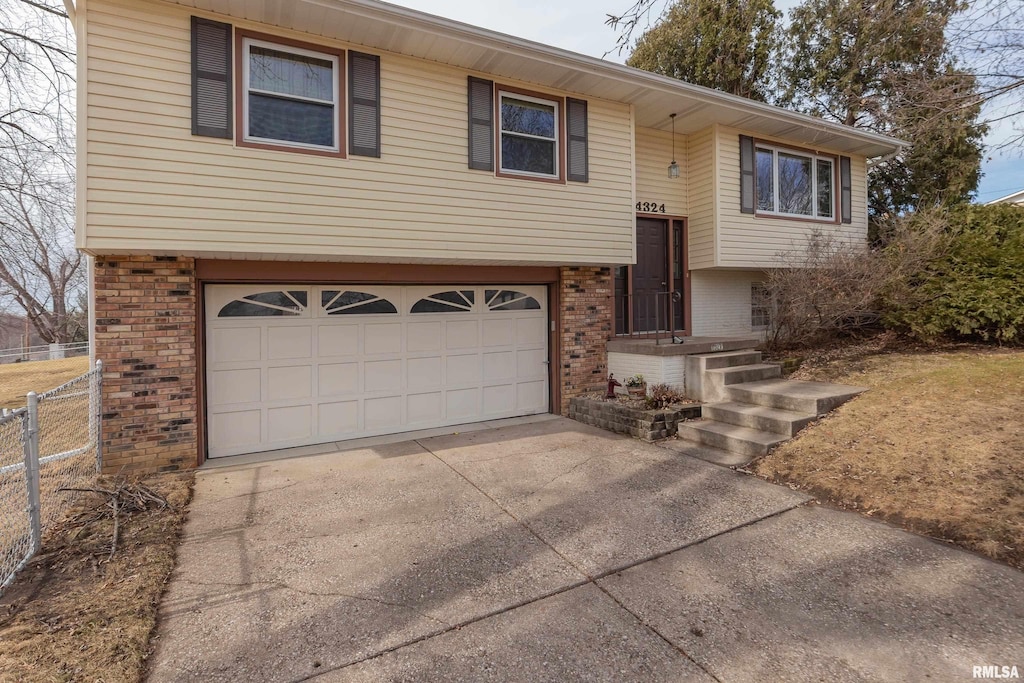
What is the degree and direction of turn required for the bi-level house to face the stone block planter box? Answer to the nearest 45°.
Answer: approximately 45° to its left

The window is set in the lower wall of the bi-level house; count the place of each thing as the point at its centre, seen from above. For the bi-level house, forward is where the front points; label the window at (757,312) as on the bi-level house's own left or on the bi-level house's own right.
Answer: on the bi-level house's own left

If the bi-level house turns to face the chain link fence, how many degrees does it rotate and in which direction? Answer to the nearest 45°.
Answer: approximately 90° to its right

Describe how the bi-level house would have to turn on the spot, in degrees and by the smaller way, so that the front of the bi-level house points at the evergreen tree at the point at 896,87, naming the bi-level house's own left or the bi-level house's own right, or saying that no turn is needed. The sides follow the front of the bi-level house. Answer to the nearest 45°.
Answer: approximately 90° to the bi-level house's own left

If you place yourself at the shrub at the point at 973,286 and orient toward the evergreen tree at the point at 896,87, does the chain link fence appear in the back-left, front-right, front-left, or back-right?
back-left

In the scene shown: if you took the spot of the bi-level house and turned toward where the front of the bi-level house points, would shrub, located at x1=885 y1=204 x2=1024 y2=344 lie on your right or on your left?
on your left

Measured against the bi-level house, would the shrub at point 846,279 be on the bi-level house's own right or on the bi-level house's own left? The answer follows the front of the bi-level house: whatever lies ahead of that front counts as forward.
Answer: on the bi-level house's own left
